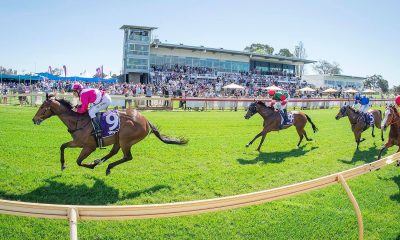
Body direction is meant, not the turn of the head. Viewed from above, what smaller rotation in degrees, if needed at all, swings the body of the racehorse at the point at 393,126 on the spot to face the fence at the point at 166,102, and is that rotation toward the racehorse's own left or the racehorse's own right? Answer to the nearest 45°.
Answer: approximately 90° to the racehorse's own right

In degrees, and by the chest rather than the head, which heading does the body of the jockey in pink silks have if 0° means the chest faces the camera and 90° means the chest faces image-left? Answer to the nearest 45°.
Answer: approximately 90°

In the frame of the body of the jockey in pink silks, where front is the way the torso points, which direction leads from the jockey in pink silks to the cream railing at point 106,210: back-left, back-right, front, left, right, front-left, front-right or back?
left

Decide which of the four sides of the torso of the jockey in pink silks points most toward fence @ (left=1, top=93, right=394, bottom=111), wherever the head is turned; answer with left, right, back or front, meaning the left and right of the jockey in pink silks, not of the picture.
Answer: right

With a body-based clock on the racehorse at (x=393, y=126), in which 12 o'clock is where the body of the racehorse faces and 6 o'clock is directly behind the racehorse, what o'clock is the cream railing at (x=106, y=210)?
The cream railing is roughly at 11 o'clock from the racehorse.

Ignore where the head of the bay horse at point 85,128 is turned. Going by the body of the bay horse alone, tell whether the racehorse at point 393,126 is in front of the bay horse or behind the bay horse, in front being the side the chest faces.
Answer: behind

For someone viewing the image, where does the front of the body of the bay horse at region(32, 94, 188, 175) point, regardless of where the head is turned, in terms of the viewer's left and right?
facing to the left of the viewer

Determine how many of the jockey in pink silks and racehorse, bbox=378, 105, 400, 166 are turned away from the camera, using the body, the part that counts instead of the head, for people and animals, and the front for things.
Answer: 0

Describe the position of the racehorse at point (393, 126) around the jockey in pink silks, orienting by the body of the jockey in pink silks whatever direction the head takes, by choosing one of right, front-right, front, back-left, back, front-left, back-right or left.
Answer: back

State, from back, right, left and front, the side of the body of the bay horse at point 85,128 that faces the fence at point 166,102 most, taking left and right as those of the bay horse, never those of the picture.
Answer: right
